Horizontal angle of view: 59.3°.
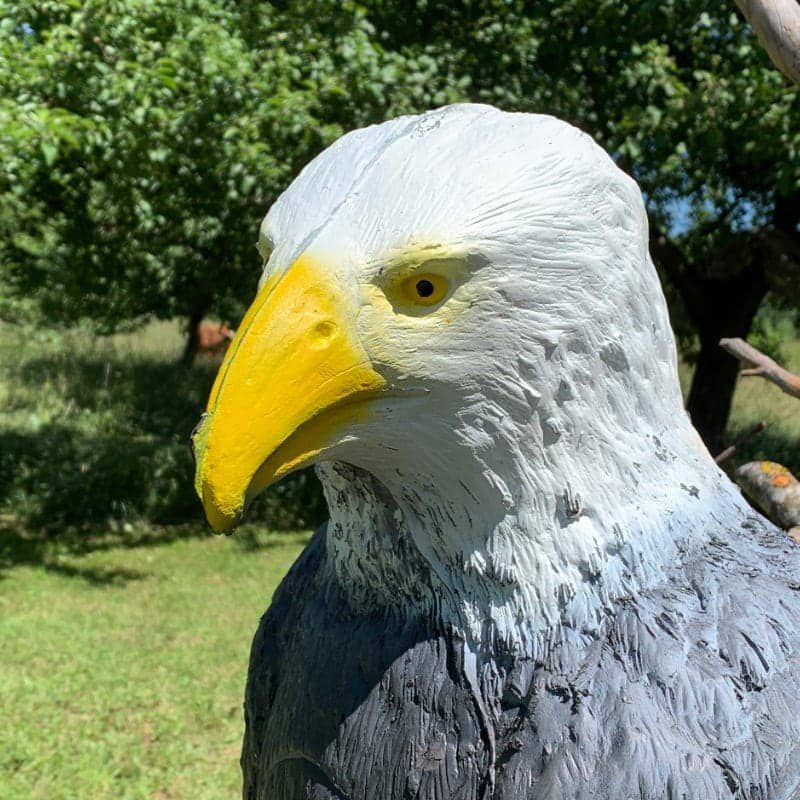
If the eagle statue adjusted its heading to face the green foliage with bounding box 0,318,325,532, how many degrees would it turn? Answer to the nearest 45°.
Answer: approximately 90° to its right

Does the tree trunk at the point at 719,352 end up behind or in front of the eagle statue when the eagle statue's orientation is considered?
behind

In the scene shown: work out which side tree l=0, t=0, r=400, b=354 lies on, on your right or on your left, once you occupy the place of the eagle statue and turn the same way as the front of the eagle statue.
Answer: on your right

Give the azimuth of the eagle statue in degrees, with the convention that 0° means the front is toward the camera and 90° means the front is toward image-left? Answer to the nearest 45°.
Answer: approximately 45°

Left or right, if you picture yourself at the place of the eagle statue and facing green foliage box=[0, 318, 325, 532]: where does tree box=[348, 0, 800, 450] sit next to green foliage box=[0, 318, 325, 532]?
right

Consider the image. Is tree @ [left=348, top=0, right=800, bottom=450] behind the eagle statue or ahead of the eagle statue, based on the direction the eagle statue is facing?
behind

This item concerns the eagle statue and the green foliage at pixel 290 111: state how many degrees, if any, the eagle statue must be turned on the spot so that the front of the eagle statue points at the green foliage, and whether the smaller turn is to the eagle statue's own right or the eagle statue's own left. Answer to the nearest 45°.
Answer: approximately 135° to the eagle statue's own right
